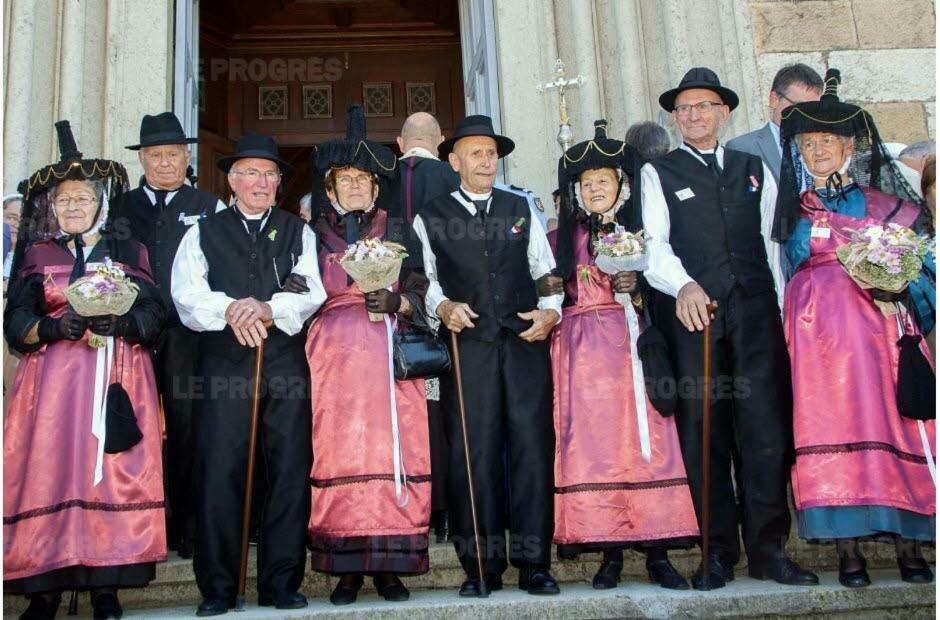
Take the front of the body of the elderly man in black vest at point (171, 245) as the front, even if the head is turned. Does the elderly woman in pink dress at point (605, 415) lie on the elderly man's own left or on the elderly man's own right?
on the elderly man's own left

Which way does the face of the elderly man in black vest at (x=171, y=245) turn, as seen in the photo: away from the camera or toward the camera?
toward the camera

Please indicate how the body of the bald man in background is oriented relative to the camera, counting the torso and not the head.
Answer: away from the camera

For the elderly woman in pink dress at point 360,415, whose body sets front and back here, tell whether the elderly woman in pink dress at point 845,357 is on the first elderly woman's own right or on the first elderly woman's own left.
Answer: on the first elderly woman's own left

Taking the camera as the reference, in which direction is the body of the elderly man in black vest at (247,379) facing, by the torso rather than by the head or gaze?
toward the camera

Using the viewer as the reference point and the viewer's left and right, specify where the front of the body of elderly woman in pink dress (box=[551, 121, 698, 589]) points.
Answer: facing the viewer

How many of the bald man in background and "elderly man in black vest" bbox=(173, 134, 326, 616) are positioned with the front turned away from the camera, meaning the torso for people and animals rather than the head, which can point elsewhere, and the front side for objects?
1

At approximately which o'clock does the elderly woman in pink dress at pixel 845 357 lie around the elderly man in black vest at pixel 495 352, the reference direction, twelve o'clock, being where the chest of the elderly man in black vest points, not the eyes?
The elderly woman in pink dress is roughly at 9 o'clock from the elderly man in black vest.

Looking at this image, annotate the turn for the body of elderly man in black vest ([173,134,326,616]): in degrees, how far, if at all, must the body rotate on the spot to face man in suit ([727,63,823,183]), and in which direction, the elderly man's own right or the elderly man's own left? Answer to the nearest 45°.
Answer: approximately 90° to the elderly man's own left

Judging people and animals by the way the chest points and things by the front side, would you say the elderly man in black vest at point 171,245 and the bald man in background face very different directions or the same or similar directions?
very different directions

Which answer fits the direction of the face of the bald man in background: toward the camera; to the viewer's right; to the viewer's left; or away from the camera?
away from the camera

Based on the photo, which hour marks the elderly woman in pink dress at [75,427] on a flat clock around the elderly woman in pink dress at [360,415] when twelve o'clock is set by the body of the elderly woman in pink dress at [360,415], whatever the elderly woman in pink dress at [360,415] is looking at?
the elderly woman in pink dress at [75,427] is roughly at 3 o'clock from the elderly woman in pink dress at [360,415].

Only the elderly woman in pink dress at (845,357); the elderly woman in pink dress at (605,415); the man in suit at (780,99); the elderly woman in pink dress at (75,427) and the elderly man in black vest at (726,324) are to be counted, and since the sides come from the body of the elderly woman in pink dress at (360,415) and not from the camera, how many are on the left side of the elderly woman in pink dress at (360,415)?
4

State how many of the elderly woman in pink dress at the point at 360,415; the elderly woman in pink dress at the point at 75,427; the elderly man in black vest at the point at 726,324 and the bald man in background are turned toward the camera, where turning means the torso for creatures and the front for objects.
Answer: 3

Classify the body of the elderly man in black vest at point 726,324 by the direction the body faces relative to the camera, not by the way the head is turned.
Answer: toward the camera
